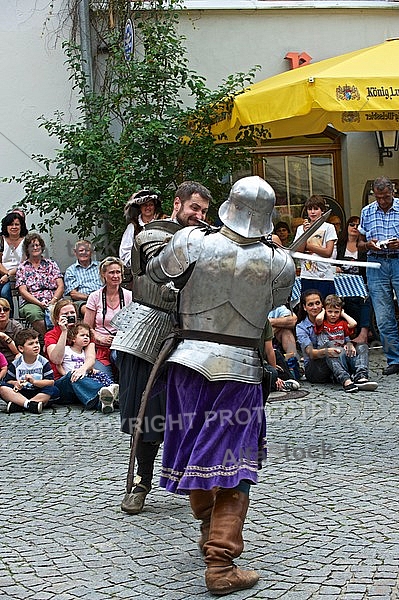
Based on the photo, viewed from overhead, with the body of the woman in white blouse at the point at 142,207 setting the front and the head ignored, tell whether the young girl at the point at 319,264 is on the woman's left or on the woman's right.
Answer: on the woman's left

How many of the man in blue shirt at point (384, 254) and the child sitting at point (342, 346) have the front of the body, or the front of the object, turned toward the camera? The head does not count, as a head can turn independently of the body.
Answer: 2

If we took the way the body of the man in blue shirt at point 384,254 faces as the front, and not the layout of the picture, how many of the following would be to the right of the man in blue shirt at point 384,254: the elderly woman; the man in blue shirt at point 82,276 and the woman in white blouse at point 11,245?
3

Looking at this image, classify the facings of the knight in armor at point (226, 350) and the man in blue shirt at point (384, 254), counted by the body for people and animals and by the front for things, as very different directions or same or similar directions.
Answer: very different directions

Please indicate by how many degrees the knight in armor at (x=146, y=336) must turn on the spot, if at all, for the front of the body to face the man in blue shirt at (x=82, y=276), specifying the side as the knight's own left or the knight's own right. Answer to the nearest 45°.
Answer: approximately 135° to the knight's own left

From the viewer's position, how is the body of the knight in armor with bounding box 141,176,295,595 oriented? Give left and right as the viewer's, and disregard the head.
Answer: facing away from the viewer

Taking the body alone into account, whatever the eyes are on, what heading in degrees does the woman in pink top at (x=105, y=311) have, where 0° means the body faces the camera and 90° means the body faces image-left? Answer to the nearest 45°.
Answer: approximately 315°

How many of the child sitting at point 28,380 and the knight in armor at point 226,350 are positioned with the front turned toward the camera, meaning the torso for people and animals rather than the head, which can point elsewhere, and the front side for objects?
1
